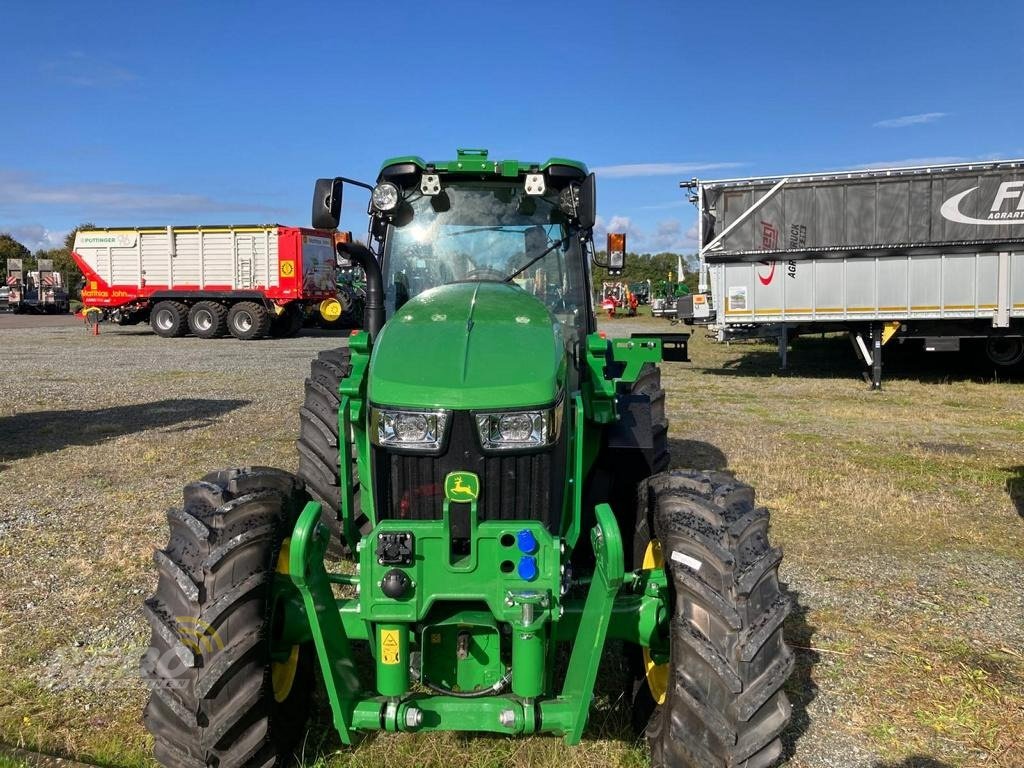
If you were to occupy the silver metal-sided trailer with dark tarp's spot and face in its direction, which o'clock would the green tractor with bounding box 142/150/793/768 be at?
The green tractor is roughly at 9 o'clock from the silver metal-sided trailer with dark tarp.

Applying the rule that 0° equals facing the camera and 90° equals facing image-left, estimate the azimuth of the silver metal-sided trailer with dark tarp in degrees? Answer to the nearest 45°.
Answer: approximately 90°

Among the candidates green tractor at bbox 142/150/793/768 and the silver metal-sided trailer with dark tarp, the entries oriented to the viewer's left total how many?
1

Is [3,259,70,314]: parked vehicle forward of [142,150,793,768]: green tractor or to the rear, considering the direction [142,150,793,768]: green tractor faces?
to the rear

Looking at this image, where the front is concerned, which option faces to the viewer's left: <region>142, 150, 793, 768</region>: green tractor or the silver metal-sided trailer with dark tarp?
the silver metal-sided trailer with dark tarp

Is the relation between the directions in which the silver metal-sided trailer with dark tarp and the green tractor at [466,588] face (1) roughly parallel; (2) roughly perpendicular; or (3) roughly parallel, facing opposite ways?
roughly perpendicular

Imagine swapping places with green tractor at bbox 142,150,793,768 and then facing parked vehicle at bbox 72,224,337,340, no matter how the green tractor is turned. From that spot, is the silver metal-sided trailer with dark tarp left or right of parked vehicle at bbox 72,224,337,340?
right
